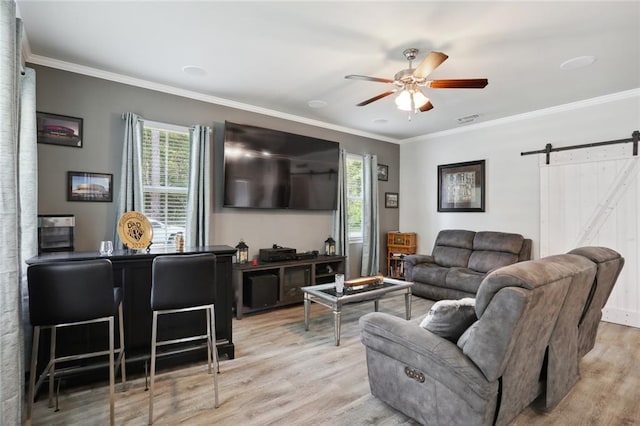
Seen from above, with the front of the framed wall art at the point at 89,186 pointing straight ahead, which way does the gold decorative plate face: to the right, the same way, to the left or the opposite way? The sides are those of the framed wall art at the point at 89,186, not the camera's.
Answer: the same way

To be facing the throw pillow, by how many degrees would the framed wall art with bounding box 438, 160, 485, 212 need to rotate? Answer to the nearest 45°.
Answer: approximately 45° to its left

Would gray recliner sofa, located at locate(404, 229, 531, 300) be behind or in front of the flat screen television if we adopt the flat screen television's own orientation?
in front

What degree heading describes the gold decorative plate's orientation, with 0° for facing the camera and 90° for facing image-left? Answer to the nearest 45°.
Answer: approximately 0°

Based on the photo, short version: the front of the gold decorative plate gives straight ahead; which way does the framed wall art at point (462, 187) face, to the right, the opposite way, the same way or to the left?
to the right

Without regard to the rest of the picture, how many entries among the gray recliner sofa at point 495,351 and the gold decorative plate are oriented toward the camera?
1

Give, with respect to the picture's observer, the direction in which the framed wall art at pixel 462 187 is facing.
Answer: facing the viewer and to the left of the viewer

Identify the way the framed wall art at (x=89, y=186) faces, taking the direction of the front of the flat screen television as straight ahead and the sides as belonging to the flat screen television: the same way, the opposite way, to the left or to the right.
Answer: the same way

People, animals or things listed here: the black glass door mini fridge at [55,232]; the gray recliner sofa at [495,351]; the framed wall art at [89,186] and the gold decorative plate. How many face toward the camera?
3

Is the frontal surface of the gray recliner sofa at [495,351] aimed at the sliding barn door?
no

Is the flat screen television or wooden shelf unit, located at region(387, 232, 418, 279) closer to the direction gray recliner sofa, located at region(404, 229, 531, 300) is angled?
the flat screen television

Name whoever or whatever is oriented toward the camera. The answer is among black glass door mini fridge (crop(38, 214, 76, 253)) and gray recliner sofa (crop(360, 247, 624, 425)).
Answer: the black glass door mini fridge

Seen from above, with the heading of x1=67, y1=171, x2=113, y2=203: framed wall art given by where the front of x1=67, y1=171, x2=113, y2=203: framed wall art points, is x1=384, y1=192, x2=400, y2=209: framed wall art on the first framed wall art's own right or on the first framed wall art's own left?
on the first framed wall art's own left

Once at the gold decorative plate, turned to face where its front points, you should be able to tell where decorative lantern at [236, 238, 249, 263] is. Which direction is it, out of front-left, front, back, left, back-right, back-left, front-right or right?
back-left

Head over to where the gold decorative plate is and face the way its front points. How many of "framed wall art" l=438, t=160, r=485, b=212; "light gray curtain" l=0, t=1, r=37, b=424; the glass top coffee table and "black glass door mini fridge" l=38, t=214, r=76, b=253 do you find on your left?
2

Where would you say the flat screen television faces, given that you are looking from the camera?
facing the viewer and to the right of the viewer

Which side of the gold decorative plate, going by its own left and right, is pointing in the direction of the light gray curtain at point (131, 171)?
back

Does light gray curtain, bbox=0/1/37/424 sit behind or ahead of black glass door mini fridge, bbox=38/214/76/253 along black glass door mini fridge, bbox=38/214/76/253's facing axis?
ahead

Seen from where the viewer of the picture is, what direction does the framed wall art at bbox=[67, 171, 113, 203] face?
facing the viewer

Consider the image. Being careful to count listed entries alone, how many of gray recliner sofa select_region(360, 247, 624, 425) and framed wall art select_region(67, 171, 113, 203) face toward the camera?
1

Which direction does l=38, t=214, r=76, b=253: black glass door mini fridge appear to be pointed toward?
toward the camera

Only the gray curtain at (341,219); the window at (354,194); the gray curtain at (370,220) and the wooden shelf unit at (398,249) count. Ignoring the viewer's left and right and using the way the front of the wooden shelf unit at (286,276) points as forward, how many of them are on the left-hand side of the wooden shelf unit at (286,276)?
4
